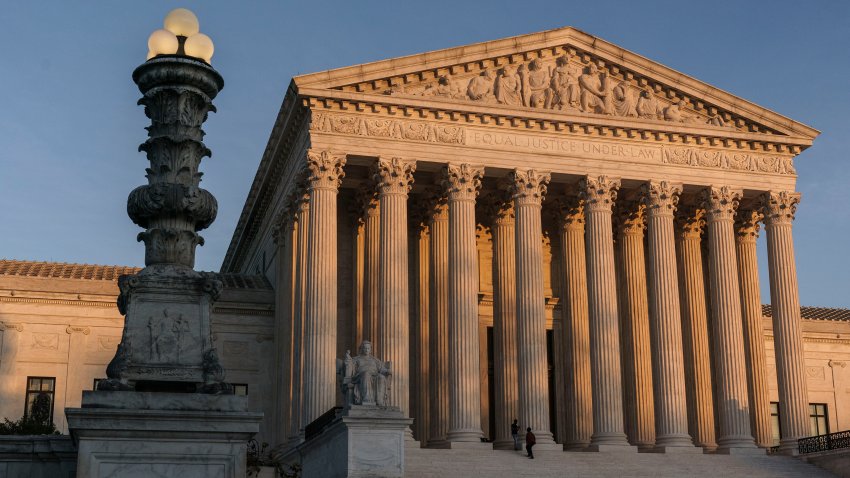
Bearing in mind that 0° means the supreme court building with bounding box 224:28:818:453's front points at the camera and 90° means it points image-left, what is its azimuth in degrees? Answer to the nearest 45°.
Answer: approximately 315°

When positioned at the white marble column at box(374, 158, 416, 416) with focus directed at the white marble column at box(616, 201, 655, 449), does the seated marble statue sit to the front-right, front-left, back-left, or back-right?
back-right
